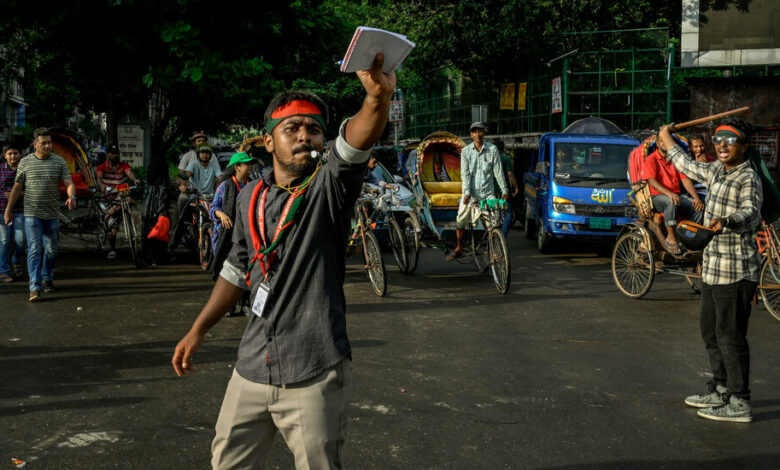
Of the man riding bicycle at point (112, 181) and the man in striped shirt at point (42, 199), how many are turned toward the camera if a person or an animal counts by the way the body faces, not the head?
2

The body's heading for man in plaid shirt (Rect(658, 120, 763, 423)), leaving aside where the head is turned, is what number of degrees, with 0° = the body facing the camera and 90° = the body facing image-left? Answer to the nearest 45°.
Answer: approximately 45°

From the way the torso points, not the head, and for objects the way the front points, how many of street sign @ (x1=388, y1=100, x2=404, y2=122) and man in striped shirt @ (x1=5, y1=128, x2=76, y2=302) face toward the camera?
2

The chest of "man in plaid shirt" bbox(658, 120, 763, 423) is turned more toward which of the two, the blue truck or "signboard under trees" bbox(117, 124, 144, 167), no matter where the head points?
the signboard under trees

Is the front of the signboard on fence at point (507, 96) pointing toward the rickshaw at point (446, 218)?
yes

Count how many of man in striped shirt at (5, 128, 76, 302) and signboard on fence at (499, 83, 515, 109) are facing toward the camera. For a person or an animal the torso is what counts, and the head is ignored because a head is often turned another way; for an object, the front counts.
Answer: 2

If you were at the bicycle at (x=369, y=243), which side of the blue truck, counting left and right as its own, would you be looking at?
front

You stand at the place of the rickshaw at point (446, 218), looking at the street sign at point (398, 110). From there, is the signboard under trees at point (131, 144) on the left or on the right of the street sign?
left

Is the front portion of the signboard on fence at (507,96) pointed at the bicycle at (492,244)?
yes

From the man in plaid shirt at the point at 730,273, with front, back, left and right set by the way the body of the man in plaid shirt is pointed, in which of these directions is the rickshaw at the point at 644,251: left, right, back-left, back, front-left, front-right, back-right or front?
back-right

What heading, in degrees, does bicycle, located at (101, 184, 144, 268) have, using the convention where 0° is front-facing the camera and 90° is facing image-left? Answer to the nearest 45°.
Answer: approximately 315°
